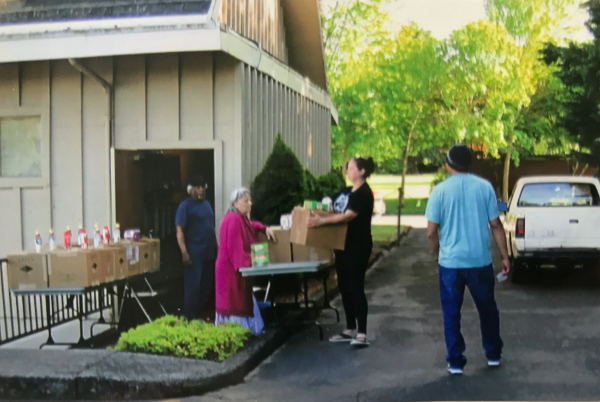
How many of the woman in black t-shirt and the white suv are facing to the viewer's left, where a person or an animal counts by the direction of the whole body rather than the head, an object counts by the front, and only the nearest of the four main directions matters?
1

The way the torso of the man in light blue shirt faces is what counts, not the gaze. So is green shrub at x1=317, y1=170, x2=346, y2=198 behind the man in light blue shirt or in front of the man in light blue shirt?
in front

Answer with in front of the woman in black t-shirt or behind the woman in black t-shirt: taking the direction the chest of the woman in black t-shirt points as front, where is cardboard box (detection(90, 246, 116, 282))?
in front

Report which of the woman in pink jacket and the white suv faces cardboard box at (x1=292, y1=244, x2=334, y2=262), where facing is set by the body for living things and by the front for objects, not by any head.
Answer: the woman in pink jacket

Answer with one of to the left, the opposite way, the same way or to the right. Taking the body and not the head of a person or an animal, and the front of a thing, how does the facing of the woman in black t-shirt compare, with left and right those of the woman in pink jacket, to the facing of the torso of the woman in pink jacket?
the opposite way

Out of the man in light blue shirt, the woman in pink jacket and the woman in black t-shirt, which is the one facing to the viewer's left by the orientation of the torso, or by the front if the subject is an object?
the woman in black t-shirt

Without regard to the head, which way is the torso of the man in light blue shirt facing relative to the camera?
away from the camera

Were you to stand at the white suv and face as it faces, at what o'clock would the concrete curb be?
The concrete curb is roughly at 7 o'clock from the white suv.

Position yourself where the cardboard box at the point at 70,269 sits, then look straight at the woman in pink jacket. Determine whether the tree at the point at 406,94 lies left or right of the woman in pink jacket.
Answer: left

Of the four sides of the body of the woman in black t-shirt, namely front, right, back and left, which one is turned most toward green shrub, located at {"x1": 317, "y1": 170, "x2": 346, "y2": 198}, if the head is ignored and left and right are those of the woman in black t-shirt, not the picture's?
right

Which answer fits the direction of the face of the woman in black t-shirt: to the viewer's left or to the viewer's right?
to the viewer's left

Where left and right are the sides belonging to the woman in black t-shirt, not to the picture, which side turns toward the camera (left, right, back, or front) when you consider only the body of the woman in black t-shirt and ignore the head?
left

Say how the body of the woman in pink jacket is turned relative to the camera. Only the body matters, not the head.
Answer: to the viewer's right
